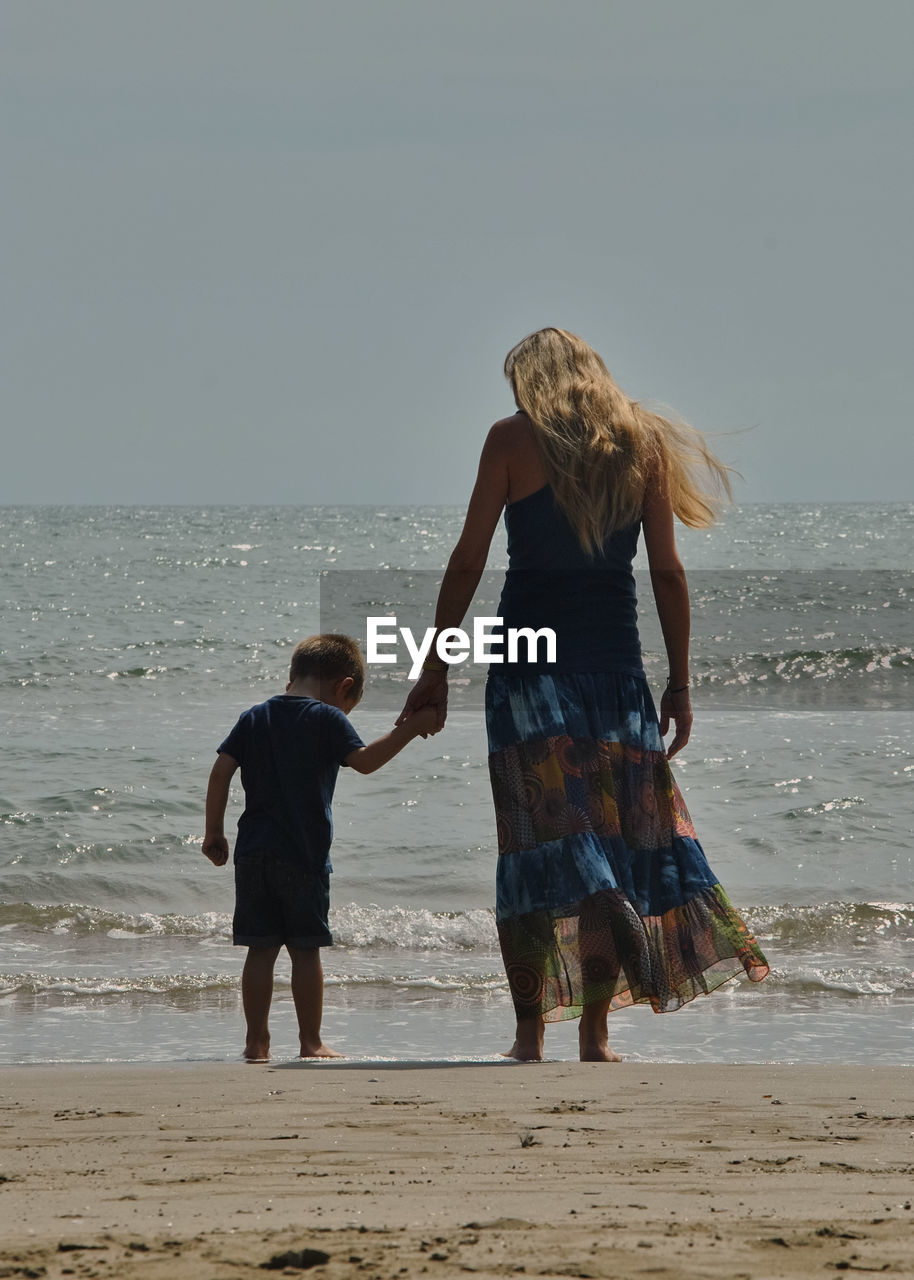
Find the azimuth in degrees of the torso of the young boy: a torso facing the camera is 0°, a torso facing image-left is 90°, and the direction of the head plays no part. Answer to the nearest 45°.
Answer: approximately 225°

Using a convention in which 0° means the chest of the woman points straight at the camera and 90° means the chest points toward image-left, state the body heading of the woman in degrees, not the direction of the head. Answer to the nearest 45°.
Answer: approximately 180°
